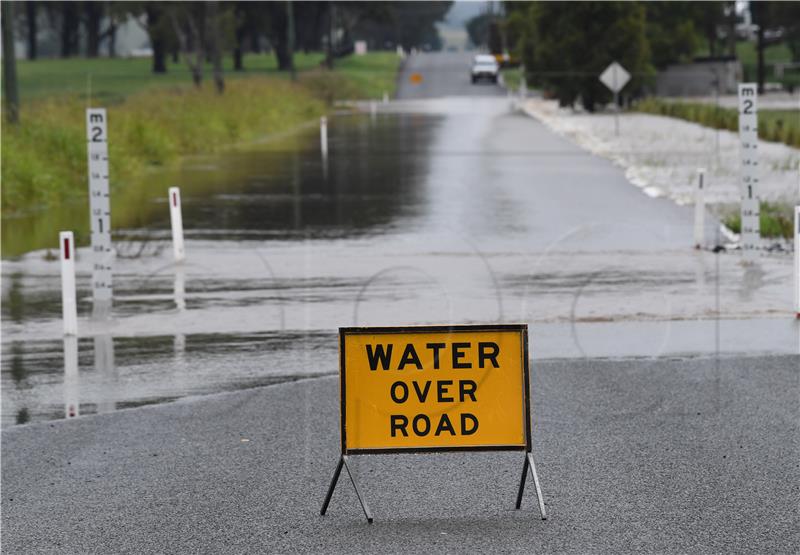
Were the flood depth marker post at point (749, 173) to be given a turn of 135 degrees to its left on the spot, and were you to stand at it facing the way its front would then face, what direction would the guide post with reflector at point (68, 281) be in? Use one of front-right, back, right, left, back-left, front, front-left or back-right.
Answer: back

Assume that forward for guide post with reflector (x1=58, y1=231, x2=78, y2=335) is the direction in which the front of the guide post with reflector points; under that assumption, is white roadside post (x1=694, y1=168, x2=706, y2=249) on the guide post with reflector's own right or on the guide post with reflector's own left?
on the guide post with reflector's own left

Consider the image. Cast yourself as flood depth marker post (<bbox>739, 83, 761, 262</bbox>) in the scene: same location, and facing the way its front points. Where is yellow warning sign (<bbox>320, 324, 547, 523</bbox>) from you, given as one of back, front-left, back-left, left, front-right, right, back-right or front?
front

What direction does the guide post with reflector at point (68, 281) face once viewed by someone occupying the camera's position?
facing the viewer

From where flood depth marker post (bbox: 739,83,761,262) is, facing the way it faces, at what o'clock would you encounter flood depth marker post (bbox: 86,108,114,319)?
flood depth marker post (bbox: 86,108,114,319) is roughly at 2 o'clock from flood depth marker post (bbox: 739,83,761,262).

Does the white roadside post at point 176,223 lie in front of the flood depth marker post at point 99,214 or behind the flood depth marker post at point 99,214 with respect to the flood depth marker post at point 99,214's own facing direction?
behind

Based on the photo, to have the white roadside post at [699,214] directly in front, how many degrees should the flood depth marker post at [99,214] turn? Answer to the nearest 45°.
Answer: approximately 90° to its left

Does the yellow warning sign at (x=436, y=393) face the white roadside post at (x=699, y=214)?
no

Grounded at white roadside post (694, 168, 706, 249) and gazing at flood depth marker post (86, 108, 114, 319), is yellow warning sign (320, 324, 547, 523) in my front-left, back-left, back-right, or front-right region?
front-left

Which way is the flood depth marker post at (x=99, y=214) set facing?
toward the camera

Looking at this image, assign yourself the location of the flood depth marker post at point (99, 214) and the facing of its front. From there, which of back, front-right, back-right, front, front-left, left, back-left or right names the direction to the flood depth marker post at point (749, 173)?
left

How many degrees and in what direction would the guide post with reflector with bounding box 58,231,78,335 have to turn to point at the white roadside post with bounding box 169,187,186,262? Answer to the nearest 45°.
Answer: approximately 180°

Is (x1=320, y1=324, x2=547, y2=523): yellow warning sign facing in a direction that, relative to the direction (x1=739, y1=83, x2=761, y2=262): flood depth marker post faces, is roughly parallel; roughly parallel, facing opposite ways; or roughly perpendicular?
roughly parallel

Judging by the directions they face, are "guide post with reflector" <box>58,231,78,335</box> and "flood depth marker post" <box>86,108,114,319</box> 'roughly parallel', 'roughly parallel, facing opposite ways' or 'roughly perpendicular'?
roughly parallel

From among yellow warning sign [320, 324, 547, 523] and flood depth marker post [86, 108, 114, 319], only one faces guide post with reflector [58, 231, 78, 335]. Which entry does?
the flood depth marker post

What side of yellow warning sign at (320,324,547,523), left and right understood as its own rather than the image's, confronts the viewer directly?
front
